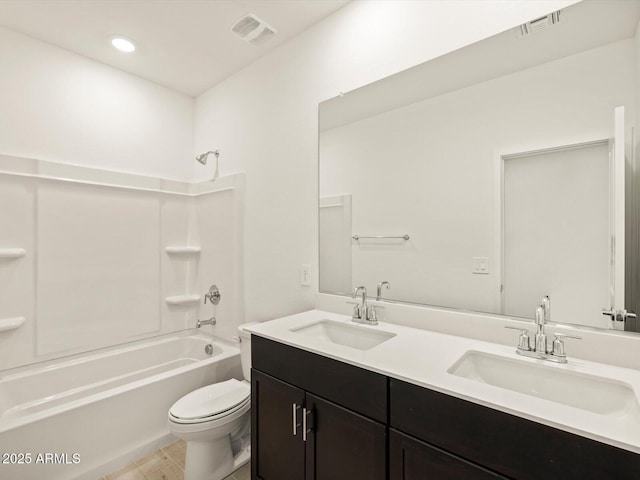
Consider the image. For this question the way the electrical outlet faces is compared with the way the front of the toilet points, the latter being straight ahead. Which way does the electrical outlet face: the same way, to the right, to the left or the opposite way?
the same way

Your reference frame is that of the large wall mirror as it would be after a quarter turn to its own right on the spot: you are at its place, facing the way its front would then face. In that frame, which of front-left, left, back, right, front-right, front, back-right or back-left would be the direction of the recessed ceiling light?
front-left

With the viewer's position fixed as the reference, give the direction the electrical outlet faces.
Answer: facing the viewer and to the left of the viewer

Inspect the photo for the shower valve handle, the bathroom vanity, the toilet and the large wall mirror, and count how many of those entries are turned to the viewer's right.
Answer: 0

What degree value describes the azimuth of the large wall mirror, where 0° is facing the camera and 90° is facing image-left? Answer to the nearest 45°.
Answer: approximately 45°

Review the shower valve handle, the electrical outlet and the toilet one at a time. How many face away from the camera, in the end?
0

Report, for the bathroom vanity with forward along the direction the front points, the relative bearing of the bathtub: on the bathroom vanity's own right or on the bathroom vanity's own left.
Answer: on the bathroom vanity's own right

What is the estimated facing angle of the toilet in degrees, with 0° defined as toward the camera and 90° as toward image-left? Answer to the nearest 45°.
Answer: approximately 45°

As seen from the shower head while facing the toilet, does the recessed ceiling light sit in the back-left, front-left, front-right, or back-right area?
front-right

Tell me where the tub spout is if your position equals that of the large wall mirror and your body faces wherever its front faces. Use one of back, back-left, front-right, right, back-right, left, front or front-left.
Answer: front-right

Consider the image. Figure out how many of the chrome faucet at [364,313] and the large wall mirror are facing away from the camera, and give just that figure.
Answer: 0

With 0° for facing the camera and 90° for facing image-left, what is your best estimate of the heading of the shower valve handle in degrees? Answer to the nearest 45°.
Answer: approximately 45°
